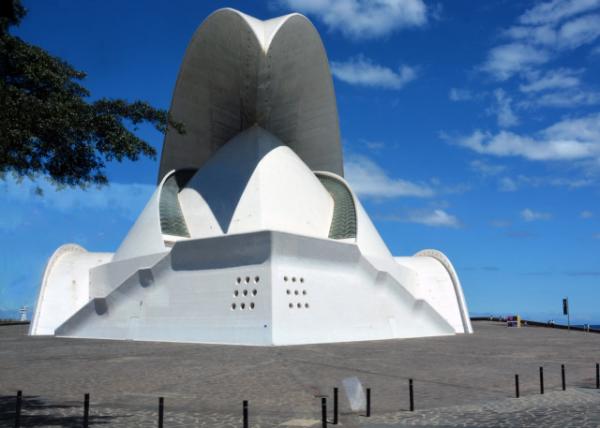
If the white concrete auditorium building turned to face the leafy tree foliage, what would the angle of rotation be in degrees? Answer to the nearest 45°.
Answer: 0° — it already faces it

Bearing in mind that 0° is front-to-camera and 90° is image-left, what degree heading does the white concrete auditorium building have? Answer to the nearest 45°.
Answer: approximately 0°
